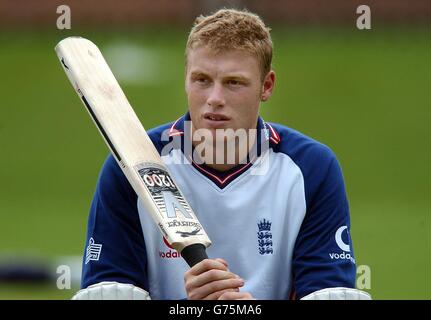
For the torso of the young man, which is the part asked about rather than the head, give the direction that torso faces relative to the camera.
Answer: toward the camera
